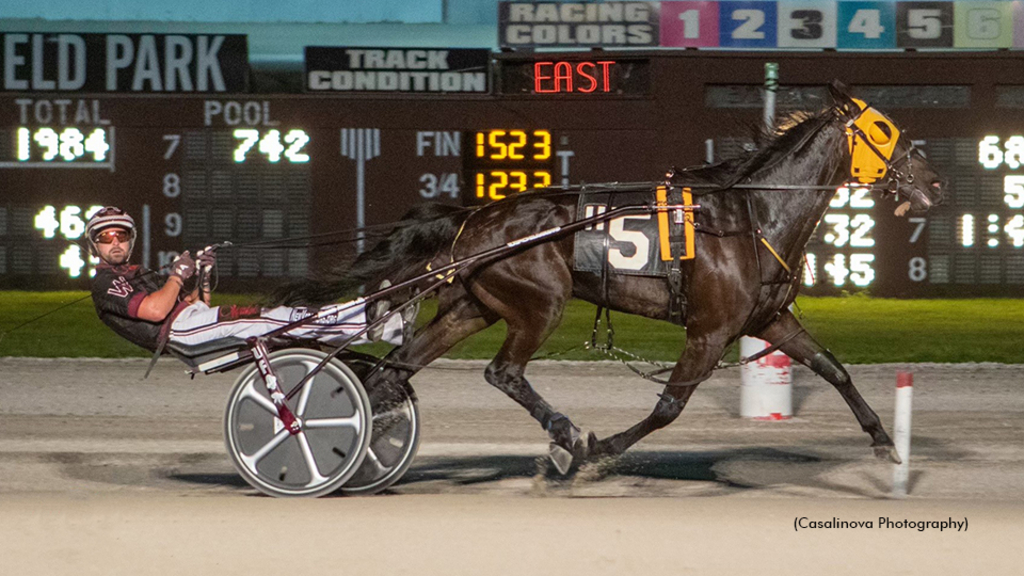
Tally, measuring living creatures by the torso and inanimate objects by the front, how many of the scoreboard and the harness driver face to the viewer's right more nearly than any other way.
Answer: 1

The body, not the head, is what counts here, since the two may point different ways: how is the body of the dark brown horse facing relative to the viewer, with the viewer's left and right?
facing to the right of the viewer

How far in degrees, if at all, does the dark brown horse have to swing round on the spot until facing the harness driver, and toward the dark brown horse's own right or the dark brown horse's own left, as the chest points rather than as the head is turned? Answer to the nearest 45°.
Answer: approximately 180°

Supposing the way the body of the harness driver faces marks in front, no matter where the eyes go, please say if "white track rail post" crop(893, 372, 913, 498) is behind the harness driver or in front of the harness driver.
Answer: in front

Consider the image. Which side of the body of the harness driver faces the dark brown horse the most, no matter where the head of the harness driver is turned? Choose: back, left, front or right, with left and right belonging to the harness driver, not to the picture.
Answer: front

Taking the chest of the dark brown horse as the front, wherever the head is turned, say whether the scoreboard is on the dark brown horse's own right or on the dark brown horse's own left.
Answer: on the dark brown horse's own left

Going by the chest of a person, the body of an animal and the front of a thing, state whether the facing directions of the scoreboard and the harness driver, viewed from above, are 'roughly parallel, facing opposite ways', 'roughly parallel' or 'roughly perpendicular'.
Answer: roughly perpendicular

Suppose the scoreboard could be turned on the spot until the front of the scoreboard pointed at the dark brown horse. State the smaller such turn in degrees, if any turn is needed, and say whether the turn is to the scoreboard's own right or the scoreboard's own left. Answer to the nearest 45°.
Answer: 0° — it already faces it

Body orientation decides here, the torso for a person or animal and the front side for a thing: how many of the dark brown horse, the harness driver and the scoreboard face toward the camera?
1

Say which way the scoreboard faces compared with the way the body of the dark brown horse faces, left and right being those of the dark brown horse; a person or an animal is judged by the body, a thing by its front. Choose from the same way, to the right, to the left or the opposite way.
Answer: to the right

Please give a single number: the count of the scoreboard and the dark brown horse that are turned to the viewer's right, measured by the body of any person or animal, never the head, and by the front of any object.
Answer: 1

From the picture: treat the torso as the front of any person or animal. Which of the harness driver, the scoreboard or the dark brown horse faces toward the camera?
the scoreboard

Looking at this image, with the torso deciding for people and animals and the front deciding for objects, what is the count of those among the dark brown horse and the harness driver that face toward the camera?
0

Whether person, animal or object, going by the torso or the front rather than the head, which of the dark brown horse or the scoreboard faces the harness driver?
the scoreboard

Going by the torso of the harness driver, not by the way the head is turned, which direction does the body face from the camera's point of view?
to the viewer's right

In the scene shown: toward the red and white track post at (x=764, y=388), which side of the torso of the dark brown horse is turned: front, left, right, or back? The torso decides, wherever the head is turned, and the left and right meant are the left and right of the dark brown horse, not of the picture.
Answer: left
